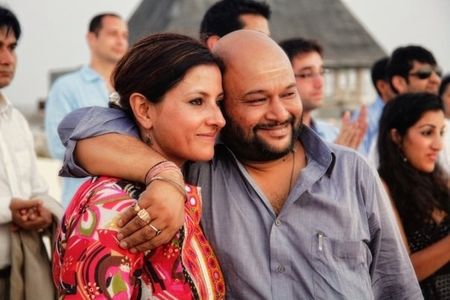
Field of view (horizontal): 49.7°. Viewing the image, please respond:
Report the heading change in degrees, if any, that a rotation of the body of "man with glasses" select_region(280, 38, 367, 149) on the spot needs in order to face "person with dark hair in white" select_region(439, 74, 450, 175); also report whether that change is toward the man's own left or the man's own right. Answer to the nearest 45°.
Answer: approximately 45° to the man's own left

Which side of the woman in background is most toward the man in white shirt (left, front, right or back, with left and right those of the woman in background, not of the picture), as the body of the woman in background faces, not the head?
right

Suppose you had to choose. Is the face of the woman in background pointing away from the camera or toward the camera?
toward the camera

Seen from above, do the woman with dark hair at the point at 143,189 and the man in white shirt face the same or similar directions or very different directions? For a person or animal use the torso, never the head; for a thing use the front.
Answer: same or similar directions

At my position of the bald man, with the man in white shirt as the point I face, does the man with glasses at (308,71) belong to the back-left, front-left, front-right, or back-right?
front-right

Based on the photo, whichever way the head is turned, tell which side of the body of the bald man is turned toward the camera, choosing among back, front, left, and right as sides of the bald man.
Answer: front

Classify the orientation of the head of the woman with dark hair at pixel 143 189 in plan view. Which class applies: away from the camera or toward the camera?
toward the camera
